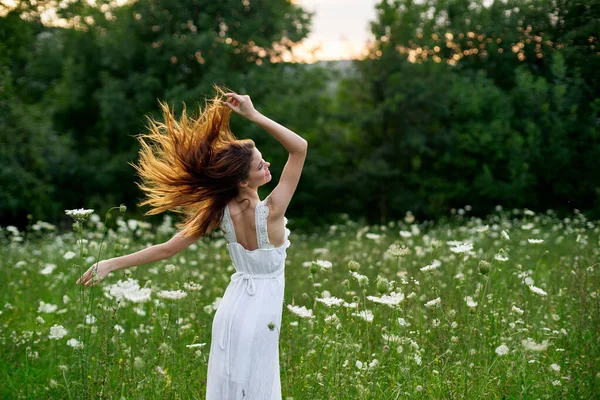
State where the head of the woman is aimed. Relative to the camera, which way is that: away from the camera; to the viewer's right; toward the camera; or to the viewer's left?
to the viewer's right

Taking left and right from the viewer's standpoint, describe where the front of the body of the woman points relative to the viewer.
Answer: facing away from the viewer and to the right of the viewer
